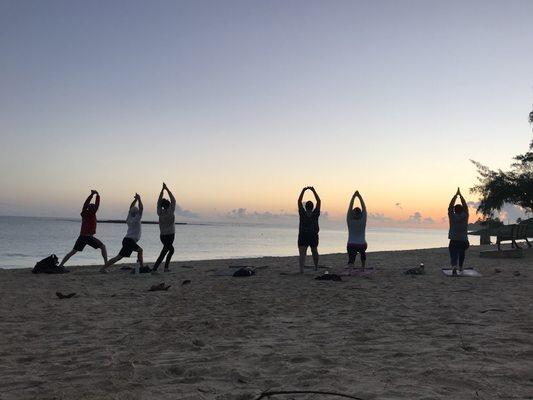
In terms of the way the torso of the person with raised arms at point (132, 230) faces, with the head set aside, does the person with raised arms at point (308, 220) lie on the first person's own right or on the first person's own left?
on the first person's own right

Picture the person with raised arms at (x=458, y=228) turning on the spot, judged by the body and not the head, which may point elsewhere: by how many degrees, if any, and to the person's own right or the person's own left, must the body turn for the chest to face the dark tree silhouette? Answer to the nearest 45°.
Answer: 0° — they already face it

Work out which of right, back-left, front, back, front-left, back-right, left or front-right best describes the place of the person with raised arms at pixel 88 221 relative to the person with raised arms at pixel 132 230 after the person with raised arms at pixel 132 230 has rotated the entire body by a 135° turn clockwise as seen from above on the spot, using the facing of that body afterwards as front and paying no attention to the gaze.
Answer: back-right

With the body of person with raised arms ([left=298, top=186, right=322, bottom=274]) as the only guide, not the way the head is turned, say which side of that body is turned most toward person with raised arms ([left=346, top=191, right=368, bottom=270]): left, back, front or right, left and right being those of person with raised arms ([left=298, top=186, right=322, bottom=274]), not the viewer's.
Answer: right

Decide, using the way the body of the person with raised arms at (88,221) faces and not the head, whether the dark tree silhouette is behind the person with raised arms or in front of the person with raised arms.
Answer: in front

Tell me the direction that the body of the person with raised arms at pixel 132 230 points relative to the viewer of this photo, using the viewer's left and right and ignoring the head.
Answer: facing away from the viewer and to the right of the viewer

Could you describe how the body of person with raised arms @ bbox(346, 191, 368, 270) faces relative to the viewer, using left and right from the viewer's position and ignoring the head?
facing away from the viewer

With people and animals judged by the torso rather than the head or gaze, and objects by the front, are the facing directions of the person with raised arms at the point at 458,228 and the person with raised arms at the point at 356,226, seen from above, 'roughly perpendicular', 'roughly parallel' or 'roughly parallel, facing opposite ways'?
roughly parallel

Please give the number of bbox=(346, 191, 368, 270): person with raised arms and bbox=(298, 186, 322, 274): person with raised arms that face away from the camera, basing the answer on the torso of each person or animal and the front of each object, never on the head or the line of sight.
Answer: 2

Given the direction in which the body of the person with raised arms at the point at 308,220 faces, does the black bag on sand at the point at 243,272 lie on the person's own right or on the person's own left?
on the person's own left

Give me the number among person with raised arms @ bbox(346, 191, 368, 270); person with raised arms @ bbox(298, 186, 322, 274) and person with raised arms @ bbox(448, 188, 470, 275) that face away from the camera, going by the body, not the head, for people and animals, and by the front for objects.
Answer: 3

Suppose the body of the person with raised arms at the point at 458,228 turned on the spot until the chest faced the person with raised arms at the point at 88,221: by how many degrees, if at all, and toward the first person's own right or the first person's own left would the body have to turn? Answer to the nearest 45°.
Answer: approximately 90° to the first person's own left

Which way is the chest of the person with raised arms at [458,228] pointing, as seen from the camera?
away from the camera

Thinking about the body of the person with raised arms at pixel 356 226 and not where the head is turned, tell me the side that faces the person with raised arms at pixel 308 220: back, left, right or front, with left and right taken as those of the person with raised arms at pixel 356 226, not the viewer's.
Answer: left

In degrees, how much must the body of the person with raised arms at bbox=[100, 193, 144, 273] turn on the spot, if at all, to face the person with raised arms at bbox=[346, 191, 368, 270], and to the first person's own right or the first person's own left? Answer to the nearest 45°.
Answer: approximately 45° to the first person's own right

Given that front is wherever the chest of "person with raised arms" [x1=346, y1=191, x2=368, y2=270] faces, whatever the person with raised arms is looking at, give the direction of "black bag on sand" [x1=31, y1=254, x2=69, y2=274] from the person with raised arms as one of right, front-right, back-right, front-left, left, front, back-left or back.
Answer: left

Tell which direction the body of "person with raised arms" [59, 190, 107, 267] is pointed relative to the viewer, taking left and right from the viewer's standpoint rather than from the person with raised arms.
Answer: facing away from the viewer and to the right of the viewer

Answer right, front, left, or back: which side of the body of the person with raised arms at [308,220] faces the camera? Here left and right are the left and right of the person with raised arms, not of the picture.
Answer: back

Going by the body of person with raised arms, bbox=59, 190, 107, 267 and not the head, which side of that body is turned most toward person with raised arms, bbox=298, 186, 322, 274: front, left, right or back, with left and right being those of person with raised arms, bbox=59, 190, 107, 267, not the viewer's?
right

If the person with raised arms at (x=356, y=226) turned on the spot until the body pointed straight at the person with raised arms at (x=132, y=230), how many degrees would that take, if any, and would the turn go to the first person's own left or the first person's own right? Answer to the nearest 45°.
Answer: approximately 90° to the first person's own left
